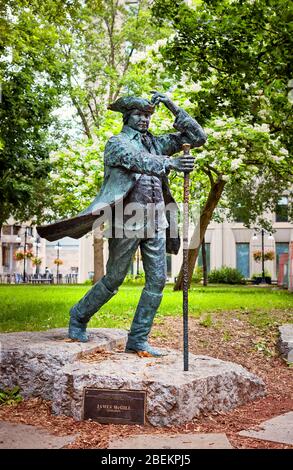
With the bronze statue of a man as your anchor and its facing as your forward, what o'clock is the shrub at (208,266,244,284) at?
The shrub is roughly at 8 o'clock from the bronze statue of a man.

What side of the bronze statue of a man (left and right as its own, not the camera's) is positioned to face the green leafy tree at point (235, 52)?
left

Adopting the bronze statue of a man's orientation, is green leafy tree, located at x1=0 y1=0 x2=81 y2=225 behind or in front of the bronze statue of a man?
behind
